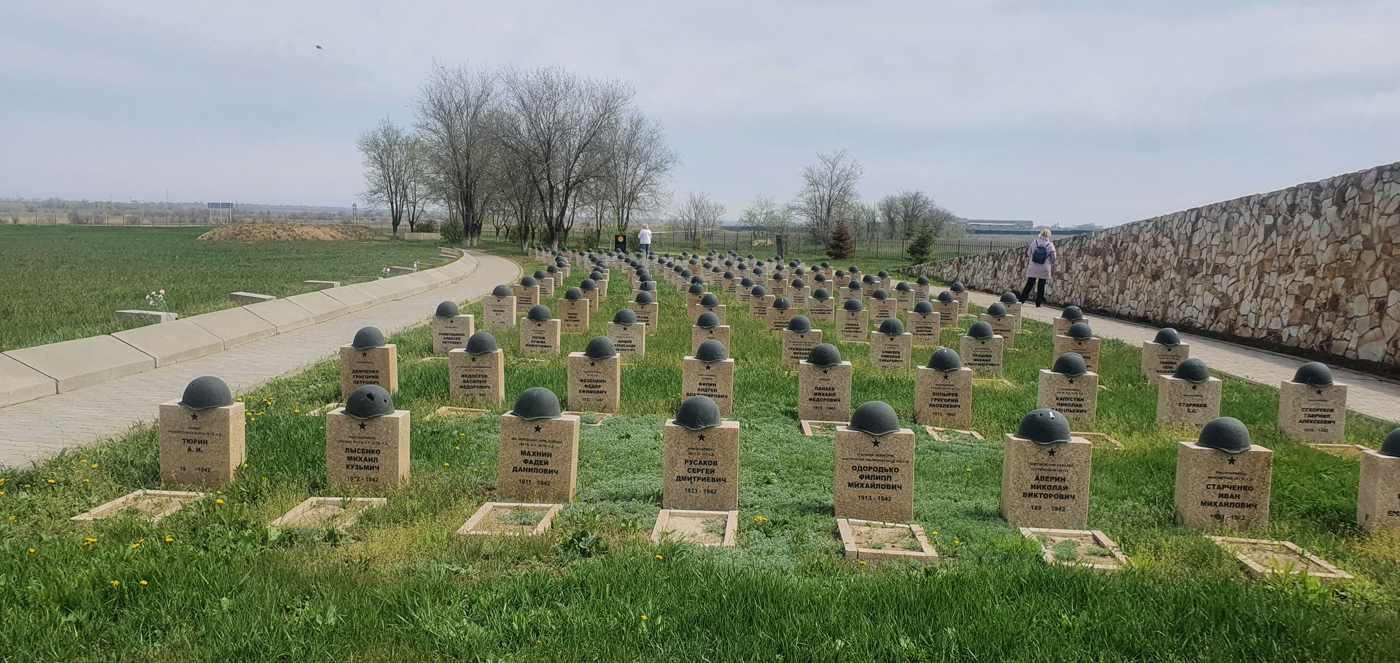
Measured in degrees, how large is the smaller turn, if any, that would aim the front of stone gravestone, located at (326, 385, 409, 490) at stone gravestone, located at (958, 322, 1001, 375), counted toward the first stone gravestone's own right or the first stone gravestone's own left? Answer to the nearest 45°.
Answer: approximately 135° to the first stone gravestone's own left

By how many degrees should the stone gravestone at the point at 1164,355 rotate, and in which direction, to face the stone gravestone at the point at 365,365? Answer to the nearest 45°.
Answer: approximately 45° to its right

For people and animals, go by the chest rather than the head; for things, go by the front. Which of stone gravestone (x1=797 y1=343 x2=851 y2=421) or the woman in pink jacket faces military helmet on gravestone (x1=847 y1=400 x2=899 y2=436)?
the stone gravestone

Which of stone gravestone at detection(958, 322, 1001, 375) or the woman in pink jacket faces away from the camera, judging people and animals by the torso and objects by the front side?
the woman in pink jacket

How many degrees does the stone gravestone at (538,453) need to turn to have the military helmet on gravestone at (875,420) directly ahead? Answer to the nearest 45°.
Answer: approximately 90° to its left

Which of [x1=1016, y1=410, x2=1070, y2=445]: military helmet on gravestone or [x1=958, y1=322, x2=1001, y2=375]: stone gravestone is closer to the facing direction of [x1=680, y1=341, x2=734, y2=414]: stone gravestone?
the military helmet on gravestone

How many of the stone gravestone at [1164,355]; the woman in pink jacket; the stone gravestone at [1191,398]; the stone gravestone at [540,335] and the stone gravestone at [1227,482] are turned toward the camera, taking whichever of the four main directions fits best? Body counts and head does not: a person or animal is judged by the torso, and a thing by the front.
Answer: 4

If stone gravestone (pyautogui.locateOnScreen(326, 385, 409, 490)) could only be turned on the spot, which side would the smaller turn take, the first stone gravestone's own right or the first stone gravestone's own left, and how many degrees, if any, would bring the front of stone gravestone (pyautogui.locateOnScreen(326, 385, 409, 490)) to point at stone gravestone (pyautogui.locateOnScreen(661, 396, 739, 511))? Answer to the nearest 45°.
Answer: approximately 45° to the first stone gravestone's own left

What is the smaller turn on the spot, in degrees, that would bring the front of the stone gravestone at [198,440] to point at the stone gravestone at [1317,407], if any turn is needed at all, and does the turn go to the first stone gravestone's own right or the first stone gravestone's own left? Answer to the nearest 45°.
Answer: approximately 90° to the first stone gravestone's own left

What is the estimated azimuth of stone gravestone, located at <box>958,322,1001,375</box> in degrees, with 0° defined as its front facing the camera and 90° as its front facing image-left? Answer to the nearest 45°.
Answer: approximately 0°

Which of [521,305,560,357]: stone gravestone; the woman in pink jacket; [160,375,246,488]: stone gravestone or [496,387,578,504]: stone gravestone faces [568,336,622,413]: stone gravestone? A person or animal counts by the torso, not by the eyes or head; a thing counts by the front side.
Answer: [521,305,560,357]: stone gravestone

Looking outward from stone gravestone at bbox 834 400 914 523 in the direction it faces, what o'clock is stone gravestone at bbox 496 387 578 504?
stone gravestone at bbox 496 387 578 504 is roughly at 3 o'clock from stone gravestone at bbox 834 400 914 523.

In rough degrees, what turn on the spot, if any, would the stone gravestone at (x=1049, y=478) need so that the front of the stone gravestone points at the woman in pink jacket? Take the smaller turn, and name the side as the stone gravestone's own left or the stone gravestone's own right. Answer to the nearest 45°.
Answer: approximately 180°

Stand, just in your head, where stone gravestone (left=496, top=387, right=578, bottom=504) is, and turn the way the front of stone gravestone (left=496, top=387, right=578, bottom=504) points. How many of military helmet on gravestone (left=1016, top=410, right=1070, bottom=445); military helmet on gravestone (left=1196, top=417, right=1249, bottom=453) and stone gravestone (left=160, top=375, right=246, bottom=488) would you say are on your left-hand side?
2
